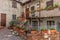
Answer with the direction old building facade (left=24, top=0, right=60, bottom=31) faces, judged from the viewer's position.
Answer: facing the viewer and to the left of the viewer

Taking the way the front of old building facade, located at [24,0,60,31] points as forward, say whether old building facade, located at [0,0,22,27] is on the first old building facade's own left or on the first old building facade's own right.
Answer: on the first old building facade's own right
